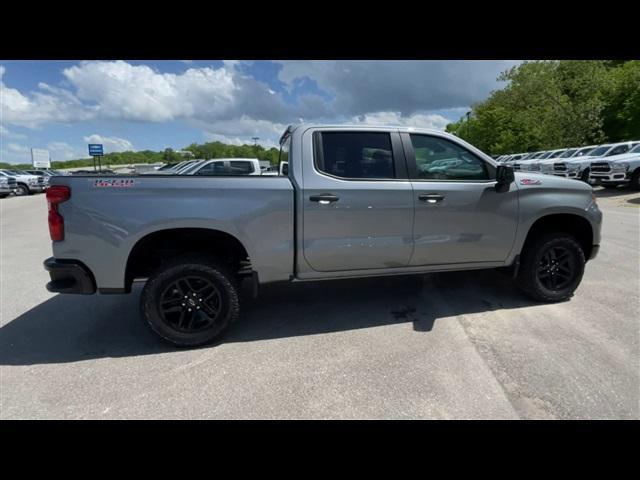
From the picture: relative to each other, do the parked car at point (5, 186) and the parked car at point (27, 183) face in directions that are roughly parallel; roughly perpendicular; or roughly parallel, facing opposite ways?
roughly parallel

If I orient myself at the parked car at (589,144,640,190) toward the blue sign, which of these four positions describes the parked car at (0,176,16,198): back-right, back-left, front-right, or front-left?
front-left

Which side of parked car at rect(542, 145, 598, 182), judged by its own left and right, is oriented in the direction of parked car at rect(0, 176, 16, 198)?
front

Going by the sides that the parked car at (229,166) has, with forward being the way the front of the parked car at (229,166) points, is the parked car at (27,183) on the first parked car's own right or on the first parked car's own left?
on the first parked car's own right

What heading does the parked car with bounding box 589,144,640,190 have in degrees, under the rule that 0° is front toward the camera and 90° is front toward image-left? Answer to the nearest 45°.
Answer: approximately 45°

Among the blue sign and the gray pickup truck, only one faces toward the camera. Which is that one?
the blue sign

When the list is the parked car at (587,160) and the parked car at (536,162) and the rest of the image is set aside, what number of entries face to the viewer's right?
0

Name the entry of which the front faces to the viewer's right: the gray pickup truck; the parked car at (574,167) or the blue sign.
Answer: the gray pickup truck

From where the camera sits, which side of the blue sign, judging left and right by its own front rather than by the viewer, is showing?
front

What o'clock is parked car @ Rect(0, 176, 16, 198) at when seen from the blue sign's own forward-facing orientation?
The parked car is roughly at 1 o'clock from the blue sign.

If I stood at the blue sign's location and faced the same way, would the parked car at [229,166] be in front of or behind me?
in front

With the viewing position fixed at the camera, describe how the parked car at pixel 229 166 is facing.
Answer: facing the viewer and to the left of the viewer

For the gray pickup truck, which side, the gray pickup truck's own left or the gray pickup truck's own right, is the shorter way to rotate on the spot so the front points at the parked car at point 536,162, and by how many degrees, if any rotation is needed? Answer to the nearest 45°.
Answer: approximately 45° to the gray pickup truck's own left
